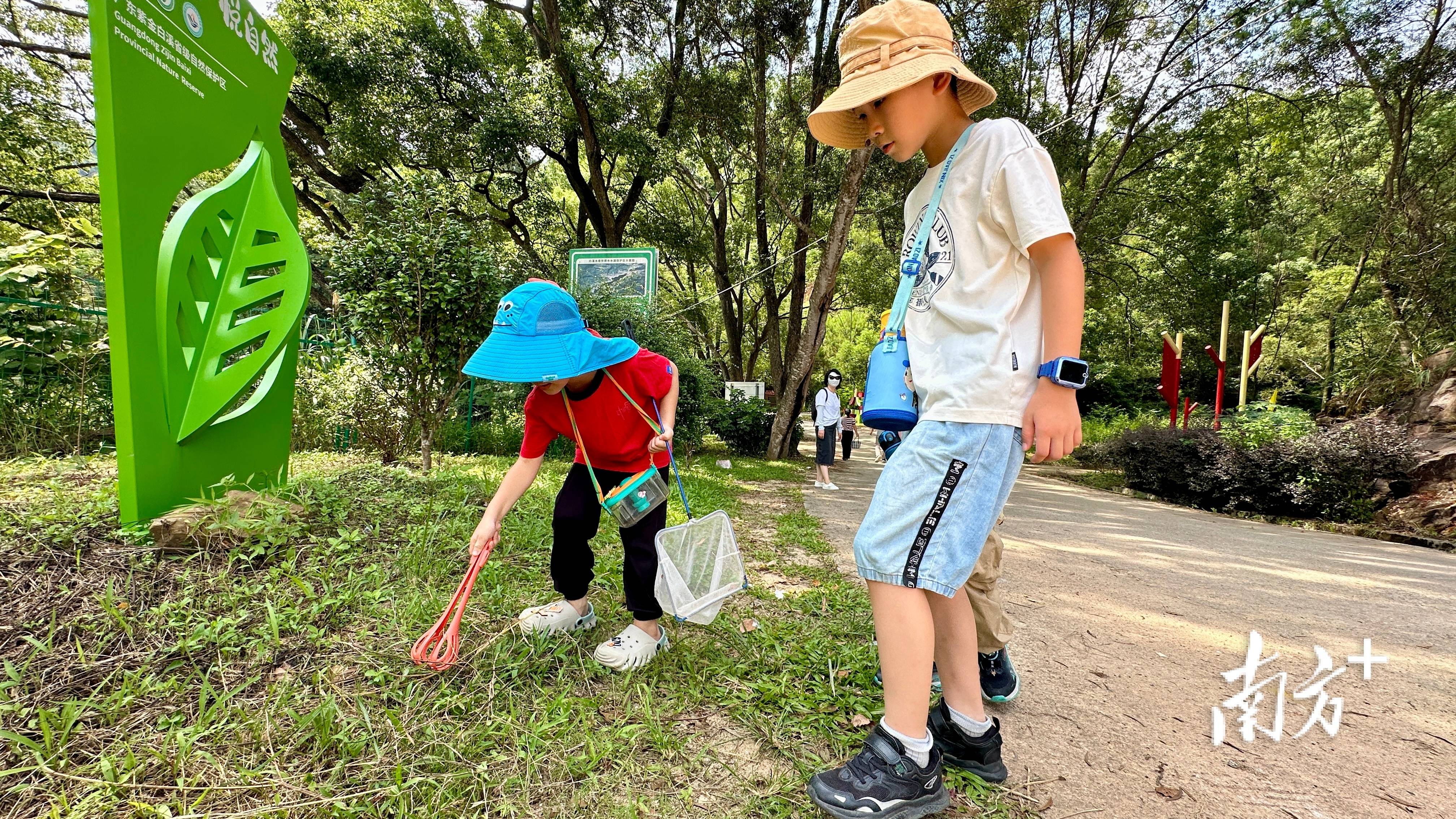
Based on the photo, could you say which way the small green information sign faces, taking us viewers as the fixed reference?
facing the viewer

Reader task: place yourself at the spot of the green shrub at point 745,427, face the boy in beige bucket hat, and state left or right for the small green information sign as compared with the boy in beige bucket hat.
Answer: right

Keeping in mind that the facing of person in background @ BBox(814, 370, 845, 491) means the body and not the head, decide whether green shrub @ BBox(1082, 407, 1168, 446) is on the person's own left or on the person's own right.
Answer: on the person's own left

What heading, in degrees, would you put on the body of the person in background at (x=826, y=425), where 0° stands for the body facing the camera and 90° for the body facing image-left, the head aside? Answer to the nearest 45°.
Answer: approximately 315°

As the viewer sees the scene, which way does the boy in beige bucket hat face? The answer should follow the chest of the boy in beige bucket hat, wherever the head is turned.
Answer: to the viewer's left

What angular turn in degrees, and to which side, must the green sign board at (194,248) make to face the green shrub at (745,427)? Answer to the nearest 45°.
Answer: approximately 90° to its left

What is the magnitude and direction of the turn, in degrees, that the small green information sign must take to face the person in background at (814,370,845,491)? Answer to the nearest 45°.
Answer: approximately 45° to its left

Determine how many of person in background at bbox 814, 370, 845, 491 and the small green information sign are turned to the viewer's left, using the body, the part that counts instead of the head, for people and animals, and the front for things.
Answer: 0

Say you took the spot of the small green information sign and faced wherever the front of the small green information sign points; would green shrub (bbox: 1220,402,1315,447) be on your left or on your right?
on your left

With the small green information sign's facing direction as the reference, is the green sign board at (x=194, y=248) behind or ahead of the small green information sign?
ahead

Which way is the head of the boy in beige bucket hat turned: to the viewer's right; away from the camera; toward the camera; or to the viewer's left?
to the viewer's left

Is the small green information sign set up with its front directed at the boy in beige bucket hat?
yes

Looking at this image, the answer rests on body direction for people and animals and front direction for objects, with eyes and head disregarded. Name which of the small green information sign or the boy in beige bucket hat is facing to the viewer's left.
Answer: the boy in beige bucket hat
